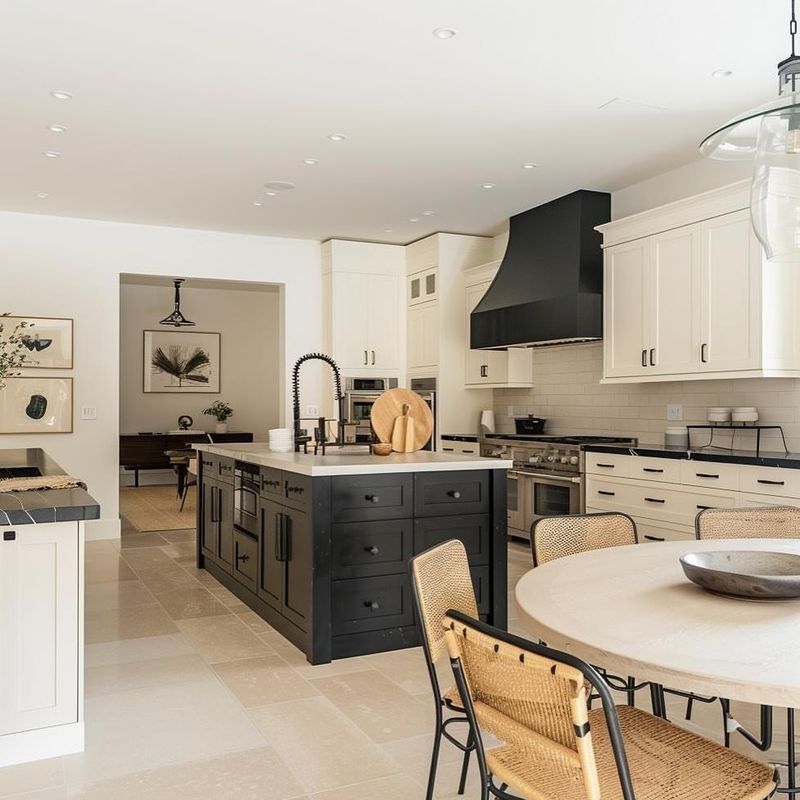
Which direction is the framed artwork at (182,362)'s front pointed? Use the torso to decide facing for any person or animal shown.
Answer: toward the camera

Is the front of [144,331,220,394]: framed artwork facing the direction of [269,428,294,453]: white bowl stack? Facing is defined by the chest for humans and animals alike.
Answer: yes

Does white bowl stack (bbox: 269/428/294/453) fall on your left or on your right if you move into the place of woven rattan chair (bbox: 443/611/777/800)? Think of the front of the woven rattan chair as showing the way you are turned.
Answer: on your left

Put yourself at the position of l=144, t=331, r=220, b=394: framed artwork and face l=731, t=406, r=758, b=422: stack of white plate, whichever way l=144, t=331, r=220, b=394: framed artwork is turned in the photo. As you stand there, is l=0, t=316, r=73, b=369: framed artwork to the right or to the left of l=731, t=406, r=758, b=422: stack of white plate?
right

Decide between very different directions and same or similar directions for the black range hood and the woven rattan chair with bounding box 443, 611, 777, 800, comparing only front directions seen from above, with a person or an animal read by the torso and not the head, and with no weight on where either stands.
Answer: very different directions

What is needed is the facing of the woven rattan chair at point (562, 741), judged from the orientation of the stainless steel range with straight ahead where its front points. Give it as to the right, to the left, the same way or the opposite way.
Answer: the opposite way

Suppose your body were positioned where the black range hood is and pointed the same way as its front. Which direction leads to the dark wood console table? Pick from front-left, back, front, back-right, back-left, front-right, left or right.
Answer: right

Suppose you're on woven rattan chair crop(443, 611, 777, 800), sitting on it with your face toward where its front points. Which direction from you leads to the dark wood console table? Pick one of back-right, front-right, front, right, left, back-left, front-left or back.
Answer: left

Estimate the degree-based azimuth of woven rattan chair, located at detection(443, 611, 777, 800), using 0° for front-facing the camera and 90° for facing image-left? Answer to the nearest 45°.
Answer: approximately 225°

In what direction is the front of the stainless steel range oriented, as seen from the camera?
facing the viewer and to the left of the viewer

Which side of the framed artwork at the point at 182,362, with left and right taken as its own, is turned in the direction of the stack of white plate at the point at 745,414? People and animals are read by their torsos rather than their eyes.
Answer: front

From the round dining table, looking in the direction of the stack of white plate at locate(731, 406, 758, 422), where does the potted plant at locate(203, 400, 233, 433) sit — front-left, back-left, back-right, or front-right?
front-left

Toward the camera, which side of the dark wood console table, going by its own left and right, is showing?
front

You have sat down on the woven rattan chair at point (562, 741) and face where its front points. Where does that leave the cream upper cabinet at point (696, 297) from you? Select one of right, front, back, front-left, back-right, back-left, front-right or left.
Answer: front-left

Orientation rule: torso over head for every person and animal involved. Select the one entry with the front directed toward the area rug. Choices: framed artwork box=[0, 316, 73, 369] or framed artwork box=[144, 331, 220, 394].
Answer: framed artwork box=[144, 331, 220, 394]

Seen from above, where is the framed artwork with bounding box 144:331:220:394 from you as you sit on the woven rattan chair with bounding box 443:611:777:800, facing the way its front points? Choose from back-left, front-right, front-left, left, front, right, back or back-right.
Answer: left

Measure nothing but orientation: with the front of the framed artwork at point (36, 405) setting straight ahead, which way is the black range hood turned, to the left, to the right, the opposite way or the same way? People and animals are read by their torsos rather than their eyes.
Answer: to the right
